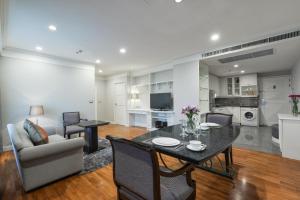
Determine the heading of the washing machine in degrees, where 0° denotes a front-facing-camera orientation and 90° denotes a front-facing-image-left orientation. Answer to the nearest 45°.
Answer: approximately 0°

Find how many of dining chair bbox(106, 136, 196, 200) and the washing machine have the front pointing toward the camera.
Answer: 1

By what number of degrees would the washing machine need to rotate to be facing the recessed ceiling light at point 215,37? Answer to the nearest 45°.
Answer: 0° — it already faces it

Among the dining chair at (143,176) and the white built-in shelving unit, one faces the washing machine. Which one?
the dining chair

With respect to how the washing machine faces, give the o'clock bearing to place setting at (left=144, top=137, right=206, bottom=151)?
The place setting is roughly at 12 o'clock from the washing machine.

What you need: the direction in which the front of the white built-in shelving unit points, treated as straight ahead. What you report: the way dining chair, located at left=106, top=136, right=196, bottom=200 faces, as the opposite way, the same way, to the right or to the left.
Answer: the opposite way

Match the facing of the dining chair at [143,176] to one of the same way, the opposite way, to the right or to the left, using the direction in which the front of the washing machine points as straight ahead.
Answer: the opposite way

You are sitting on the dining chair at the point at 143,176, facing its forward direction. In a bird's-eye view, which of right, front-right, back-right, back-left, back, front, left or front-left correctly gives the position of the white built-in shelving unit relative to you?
front-left

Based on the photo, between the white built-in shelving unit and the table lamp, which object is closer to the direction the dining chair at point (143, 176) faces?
the white built-in shelving unit

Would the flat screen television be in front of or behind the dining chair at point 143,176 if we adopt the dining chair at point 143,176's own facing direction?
in front

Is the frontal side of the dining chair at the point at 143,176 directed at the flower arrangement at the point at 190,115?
yes

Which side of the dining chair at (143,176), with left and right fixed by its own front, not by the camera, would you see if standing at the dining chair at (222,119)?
front

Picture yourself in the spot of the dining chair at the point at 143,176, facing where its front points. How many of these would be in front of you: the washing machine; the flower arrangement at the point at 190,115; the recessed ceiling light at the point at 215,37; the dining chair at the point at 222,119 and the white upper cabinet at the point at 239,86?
5

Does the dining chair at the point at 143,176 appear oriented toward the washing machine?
yes

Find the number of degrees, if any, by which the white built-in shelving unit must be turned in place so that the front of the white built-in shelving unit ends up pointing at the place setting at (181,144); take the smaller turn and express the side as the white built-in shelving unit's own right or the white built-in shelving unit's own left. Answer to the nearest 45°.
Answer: approximately 45° to the white built-in shelving unit's own left

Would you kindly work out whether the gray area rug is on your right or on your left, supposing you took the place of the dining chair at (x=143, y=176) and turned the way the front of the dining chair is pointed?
on your left
